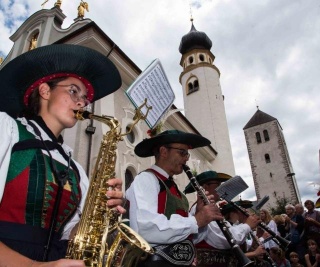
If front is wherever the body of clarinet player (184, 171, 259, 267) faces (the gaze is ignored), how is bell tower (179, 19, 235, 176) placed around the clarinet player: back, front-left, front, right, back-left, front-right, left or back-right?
back-left

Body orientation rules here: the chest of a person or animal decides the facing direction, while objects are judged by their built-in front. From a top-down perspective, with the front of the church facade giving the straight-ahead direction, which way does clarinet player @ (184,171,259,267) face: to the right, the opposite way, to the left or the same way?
to the left

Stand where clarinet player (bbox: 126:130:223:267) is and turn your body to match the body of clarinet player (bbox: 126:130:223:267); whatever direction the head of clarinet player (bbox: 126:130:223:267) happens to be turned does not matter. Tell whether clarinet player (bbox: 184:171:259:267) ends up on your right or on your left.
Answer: on your left

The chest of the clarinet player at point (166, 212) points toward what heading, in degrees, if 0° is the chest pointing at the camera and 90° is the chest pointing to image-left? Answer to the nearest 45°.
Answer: approximately 315°

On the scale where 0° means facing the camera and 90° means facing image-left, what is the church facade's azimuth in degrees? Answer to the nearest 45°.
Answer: approximately 45°

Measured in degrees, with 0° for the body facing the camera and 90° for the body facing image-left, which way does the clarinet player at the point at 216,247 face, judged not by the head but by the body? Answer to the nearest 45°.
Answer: approximately 315°
